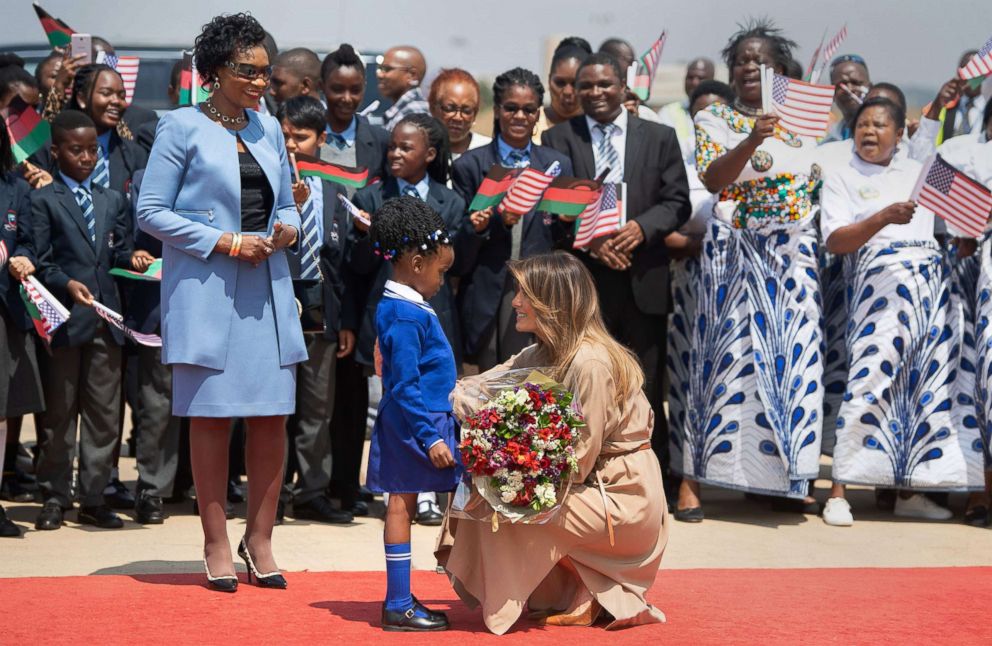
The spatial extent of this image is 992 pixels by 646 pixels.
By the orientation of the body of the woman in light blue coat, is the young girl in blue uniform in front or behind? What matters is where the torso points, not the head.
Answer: in front

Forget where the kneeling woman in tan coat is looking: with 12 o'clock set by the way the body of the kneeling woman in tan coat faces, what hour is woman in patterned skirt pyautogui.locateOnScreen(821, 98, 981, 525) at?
The woman in patterned skirt is roughly at 4 o'clock from the kneeling woman in tan coat.

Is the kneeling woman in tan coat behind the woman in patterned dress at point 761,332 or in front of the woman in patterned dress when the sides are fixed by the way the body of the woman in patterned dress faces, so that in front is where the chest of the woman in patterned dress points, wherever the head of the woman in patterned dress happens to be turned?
in front

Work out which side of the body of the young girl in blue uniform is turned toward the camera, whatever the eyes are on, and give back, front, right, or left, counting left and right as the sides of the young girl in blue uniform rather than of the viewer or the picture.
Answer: right

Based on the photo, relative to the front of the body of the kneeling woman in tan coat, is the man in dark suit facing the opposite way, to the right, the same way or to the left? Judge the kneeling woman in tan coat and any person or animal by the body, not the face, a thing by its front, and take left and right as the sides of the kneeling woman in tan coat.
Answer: to the left

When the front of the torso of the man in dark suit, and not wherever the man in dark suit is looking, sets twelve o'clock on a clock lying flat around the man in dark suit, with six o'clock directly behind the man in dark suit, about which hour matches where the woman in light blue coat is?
The woman in light blue coat is roughly at 1 o'clock from the man in dark suit.

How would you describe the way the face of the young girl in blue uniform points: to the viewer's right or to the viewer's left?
to the viewer's right

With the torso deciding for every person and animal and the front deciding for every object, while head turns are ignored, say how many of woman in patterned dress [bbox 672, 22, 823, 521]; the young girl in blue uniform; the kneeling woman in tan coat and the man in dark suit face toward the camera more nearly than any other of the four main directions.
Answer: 2

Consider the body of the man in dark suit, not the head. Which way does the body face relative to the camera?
toward the camera

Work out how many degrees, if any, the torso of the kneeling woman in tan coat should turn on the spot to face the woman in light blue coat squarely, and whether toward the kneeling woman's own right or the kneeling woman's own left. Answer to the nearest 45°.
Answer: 0° — they already face them

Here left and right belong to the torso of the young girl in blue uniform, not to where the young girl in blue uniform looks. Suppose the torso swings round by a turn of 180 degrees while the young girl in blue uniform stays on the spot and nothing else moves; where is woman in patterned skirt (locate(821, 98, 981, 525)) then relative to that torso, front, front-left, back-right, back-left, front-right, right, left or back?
back-right

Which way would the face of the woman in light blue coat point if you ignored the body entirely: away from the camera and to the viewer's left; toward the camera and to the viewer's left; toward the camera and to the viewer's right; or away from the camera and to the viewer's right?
toward the camera and to the viewer's right

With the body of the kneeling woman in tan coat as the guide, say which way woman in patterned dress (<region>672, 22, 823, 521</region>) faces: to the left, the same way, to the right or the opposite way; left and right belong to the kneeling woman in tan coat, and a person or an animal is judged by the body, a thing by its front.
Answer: to the left

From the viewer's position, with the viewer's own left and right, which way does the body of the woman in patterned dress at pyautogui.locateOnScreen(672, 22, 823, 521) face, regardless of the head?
facing the viewer

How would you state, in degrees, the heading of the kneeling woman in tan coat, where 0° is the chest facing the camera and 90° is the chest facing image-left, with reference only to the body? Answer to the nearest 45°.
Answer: approximately 90°
